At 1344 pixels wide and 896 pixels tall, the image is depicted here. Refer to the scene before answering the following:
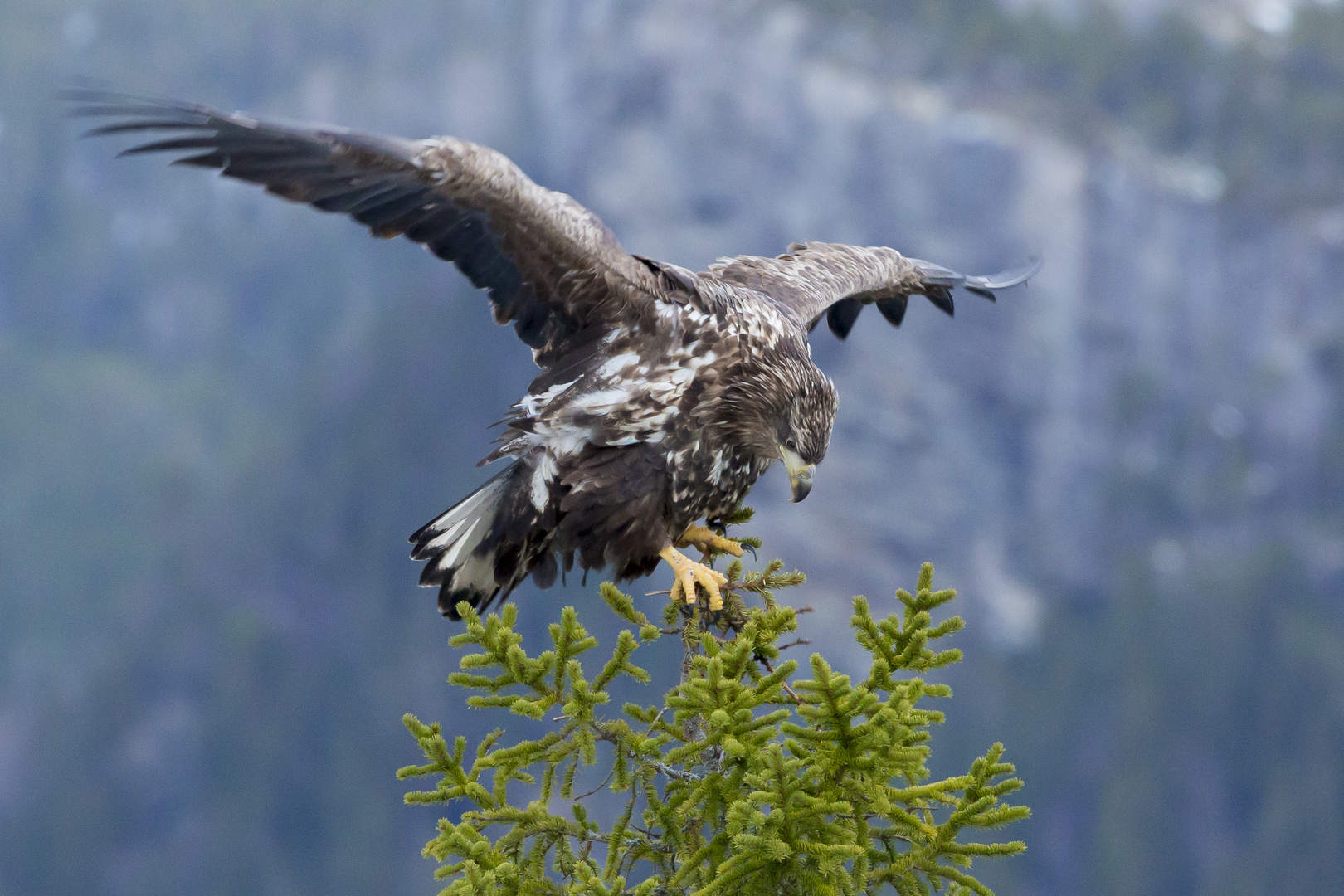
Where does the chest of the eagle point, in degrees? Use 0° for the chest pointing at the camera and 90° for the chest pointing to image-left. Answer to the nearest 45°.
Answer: approximately 315°
